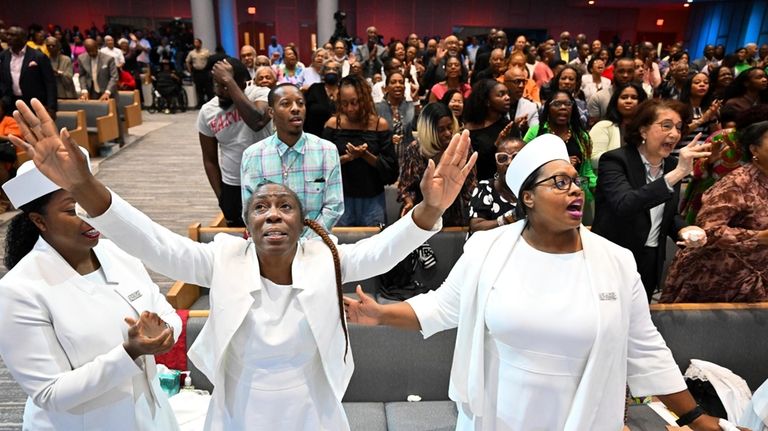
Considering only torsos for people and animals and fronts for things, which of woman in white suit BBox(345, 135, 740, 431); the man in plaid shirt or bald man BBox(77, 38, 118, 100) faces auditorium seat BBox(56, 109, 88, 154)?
the bald man

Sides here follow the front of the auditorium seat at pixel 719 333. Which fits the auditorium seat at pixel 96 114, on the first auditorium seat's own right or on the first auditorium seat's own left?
on the first auditorium seat's own right

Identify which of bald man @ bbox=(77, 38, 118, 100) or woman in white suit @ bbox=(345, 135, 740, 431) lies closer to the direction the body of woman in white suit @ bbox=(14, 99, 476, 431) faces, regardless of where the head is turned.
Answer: the woman in white suit

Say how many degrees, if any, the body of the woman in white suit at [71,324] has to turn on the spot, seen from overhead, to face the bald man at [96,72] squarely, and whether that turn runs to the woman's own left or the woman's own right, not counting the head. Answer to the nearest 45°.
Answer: approximately 135° to the woman's own left

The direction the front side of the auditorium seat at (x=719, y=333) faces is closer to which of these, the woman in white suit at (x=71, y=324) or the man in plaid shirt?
the woman in white suit

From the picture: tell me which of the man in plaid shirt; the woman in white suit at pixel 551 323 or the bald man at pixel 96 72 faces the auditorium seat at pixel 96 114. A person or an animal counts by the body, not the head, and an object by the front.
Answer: the bald man

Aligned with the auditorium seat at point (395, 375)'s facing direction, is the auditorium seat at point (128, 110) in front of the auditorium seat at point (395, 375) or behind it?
behind

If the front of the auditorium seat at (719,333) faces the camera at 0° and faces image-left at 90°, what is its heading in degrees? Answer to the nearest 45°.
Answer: approximately 0°

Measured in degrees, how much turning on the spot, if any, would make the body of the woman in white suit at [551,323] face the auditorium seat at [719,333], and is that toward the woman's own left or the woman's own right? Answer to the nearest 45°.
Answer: approximately 135° to the woman's own left
